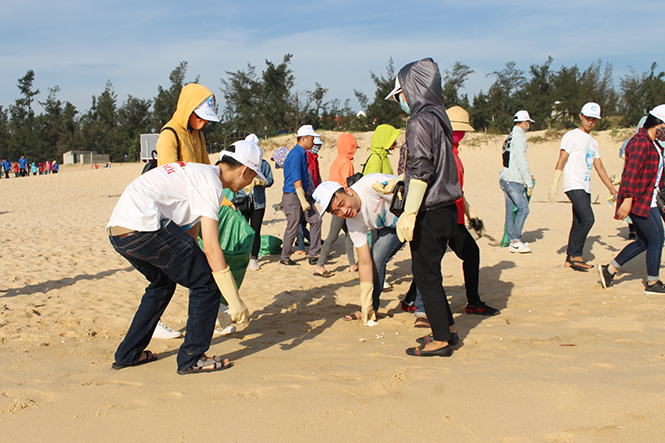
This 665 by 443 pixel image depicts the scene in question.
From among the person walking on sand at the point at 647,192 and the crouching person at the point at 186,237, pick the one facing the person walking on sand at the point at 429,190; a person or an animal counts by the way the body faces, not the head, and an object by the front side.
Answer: the crouching person

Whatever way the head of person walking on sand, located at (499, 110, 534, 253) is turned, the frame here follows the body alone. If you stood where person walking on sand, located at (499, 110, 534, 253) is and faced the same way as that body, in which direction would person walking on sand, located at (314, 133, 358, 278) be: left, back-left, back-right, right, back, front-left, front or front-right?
back-right

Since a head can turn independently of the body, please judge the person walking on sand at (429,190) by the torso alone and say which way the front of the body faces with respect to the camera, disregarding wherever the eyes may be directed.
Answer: to the viewer's left

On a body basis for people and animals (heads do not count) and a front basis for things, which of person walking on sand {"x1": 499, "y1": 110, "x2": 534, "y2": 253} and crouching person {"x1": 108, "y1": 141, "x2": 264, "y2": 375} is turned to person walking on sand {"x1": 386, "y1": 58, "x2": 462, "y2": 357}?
the crouching person

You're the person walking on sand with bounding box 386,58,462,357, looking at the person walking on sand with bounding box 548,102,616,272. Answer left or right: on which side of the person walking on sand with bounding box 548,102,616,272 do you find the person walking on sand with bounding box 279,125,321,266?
left

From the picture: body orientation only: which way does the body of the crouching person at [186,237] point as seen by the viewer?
to the viewer's right

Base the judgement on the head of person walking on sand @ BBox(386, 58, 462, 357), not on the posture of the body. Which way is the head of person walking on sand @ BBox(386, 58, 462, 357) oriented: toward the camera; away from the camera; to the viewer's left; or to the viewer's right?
to the viewer's left

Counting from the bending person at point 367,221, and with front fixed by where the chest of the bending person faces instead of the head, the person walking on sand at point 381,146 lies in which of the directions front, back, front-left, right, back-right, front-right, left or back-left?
back-right

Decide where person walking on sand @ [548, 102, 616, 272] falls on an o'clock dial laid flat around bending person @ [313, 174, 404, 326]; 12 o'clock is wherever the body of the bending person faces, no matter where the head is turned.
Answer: The person walking on sand is roughly at 6 o'clock from the bending person.

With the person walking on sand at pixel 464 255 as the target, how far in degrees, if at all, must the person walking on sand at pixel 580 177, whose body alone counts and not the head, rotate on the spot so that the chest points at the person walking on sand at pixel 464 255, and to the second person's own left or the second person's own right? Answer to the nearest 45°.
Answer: approximately 45° to the second person's own right

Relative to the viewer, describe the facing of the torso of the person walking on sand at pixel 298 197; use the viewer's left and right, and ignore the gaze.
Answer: facing to the right of the viewer

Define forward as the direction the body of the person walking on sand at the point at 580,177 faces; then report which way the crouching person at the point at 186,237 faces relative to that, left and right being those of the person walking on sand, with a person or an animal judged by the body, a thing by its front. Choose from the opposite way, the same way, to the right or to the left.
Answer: to the left

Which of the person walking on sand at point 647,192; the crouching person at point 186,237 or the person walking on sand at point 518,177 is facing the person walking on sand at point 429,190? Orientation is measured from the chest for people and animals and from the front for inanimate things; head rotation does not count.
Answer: the crouching person
